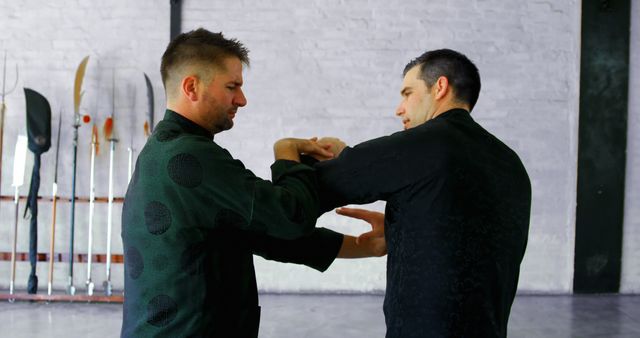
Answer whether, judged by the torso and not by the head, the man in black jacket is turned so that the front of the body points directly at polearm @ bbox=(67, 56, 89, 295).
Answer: yes

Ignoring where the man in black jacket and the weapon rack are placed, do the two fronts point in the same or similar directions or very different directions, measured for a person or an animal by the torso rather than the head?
very different directions

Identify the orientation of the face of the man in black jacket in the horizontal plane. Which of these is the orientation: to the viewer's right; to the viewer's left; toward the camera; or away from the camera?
to the viewer's left

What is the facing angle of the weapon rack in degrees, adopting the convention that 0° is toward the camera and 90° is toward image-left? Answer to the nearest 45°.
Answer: approximately 0°

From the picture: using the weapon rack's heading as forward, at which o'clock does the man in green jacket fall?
The man in green jacket is roughly at 12 o'clock from the weapon rack.

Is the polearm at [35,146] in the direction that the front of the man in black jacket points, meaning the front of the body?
yes

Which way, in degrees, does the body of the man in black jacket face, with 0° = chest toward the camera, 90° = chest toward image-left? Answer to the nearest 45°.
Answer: approximately 135°

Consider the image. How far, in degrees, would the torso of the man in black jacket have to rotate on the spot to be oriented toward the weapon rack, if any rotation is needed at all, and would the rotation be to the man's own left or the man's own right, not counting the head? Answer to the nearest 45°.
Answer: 0° — they already face it

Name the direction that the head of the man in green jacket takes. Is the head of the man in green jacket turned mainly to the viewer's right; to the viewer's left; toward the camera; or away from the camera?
to the viewer's right

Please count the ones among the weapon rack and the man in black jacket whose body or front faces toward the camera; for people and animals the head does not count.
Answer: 1
